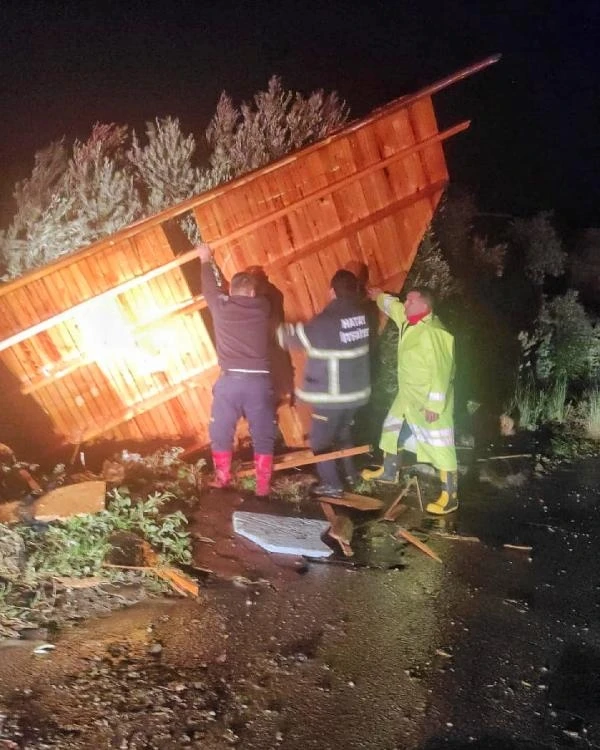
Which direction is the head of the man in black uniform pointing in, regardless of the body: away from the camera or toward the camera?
away from the camera

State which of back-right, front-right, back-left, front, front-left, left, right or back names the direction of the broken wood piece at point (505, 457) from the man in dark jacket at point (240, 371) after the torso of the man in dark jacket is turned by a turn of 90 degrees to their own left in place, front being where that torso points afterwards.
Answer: back

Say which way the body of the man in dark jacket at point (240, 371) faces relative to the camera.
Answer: away from the camera

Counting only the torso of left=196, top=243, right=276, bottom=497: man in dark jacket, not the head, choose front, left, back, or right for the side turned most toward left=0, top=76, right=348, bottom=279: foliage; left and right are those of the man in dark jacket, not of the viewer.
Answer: front

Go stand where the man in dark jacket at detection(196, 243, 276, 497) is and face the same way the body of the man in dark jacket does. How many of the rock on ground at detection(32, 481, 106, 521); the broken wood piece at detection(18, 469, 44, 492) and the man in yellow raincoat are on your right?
1

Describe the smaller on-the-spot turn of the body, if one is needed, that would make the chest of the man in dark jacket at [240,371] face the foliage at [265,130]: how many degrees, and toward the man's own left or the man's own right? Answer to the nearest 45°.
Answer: approximately 45° to the man's own right

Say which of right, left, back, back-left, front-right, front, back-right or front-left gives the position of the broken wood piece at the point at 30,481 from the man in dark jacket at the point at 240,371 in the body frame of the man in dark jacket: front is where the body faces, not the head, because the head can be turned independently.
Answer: left

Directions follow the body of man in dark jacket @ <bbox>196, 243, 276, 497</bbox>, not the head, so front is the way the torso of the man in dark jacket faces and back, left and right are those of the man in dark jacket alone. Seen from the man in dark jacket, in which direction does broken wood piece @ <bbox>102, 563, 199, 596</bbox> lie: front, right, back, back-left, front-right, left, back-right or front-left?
back-left

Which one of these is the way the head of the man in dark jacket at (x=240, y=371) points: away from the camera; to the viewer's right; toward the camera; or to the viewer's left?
away from the camera

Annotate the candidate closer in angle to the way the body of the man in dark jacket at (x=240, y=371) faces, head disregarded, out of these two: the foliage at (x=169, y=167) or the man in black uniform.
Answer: the foliage
